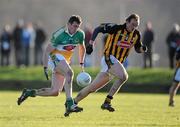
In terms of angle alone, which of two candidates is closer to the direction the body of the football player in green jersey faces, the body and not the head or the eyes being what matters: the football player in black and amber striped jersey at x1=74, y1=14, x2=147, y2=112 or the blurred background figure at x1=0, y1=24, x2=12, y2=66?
the football player in black and amber striped jersey

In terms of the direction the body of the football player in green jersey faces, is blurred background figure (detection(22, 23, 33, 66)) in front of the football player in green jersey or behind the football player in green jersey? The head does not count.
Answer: behind

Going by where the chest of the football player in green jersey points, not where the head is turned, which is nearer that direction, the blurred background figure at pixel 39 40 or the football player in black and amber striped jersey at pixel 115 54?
the football player in black and amber striped jersey

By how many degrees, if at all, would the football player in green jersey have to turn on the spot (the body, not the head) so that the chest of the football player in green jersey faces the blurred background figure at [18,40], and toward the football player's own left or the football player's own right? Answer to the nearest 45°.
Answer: approximately 135° to the football player's own left
